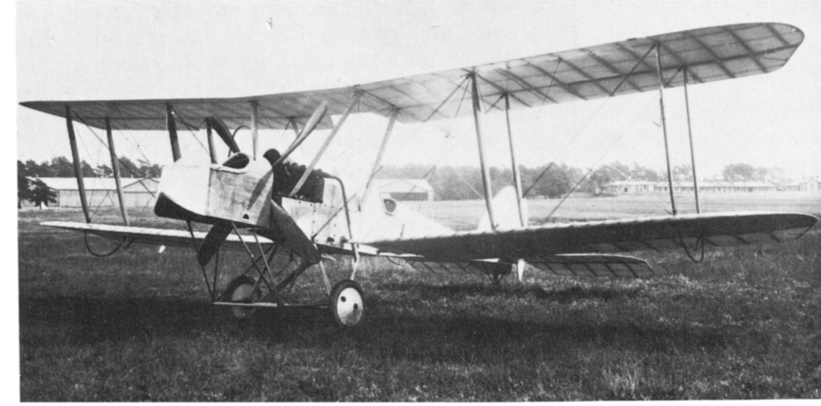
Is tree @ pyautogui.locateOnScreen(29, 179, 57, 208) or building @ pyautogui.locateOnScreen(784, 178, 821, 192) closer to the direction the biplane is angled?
the tree

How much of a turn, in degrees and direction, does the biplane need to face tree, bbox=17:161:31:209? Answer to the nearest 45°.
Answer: approximately 45° to its right

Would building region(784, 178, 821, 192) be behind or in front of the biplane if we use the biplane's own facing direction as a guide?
behind

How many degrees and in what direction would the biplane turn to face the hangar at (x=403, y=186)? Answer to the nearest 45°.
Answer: approximately 135° to its right

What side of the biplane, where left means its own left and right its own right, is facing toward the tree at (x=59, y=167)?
right

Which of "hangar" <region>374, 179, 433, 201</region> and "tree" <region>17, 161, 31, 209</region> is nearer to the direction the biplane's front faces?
the tree

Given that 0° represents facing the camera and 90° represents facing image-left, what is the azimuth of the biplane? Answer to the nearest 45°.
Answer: approximately 45°
